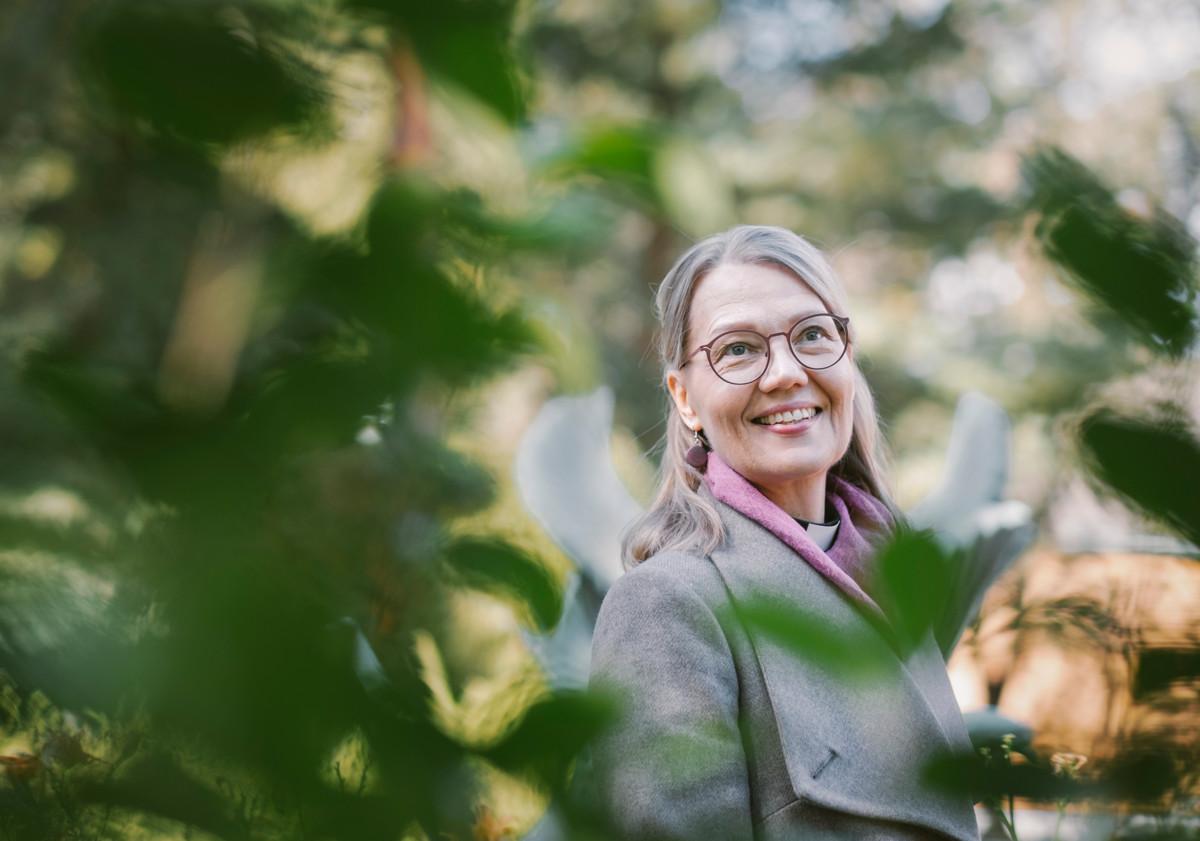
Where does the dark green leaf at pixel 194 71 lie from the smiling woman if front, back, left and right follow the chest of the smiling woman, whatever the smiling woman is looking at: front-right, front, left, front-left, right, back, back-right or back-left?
front-right

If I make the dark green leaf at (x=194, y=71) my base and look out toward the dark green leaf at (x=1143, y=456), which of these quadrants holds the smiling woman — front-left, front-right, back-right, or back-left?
front-left

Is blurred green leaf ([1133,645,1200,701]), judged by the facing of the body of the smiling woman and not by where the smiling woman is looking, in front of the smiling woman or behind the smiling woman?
in front

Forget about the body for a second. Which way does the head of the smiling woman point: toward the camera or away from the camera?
toward the camera

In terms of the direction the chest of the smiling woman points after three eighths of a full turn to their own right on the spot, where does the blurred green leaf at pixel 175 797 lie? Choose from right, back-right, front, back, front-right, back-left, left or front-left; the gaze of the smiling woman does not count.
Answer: left

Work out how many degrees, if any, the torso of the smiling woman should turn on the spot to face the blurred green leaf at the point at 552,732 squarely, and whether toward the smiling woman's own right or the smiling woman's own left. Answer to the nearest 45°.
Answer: approximately 45° to the smiling woman's own right

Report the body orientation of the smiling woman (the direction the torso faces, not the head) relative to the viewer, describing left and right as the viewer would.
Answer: facing the viewer and to the right of the viewer

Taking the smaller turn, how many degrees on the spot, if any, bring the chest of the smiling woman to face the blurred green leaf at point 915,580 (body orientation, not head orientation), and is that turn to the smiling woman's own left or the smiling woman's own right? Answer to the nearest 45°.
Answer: approximately 45° to the smiling woman's own right
